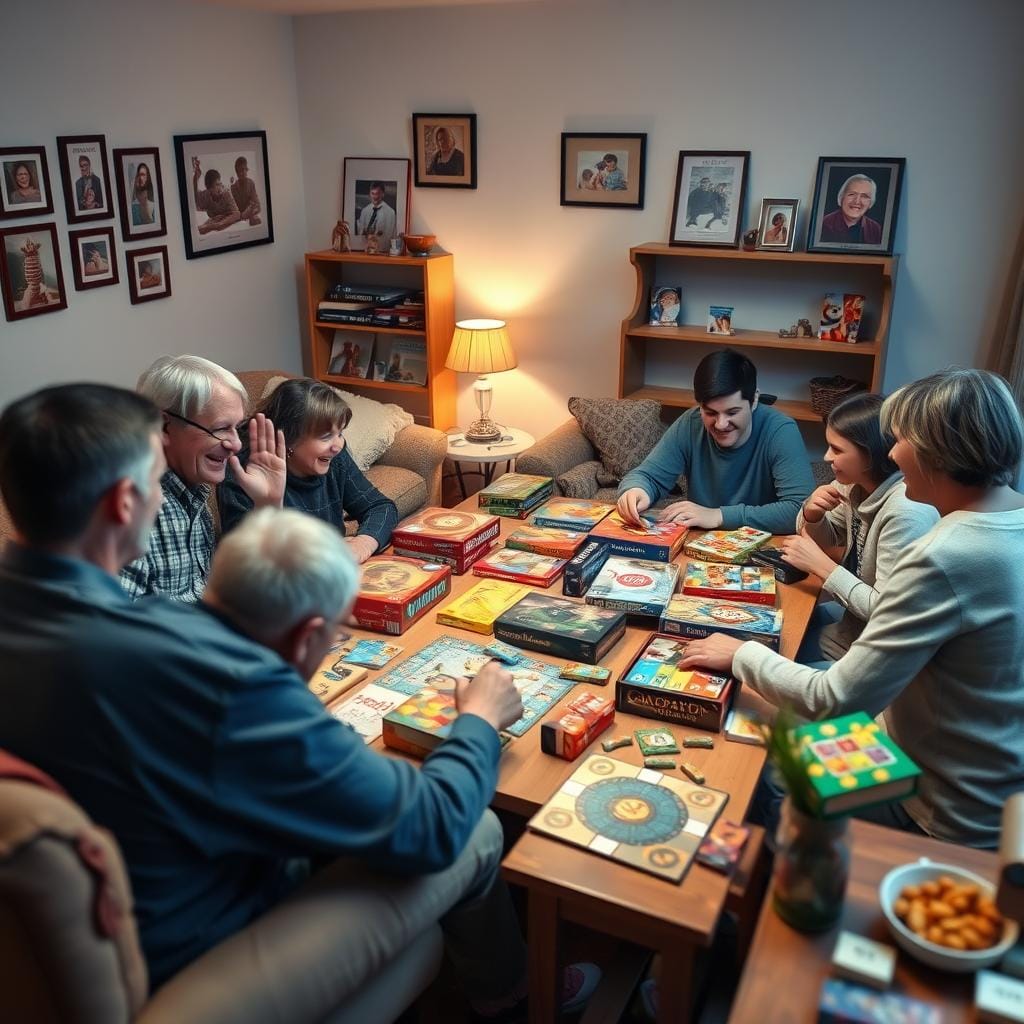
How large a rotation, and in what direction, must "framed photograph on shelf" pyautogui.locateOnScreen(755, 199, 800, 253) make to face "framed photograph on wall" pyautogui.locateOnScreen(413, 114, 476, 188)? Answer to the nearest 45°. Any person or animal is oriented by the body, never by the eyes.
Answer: approximately 90° to its right

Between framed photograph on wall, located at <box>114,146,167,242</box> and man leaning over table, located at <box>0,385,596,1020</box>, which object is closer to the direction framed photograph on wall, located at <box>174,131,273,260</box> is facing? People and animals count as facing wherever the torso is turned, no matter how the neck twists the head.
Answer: the man leaning over table

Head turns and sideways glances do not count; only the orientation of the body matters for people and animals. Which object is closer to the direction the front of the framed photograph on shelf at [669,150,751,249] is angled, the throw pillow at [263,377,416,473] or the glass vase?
the glass vase

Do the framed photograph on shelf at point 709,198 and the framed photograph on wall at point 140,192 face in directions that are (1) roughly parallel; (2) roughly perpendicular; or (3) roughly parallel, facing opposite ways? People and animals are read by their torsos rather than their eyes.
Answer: roughly perpendicular

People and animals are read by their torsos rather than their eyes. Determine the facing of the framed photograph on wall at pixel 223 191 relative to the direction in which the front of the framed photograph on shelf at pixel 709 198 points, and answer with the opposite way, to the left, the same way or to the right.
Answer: to the left

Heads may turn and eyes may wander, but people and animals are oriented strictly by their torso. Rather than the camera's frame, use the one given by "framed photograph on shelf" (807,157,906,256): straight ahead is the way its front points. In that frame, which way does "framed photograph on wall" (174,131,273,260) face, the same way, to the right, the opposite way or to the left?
to the left

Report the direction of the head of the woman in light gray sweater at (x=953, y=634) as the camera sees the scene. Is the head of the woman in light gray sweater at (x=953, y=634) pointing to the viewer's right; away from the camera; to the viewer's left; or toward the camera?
to the viewer's left

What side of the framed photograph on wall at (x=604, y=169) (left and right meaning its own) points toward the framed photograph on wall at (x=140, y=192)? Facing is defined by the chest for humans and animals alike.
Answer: right

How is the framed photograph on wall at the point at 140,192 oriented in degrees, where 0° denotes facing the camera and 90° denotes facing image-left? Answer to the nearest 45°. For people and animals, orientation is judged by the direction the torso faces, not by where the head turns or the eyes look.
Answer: approximately 315°

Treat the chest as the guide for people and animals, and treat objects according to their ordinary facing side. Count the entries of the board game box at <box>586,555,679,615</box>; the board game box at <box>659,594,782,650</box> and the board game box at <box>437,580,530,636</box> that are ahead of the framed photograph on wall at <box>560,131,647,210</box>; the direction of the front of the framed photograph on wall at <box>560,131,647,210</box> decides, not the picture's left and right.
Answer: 3
